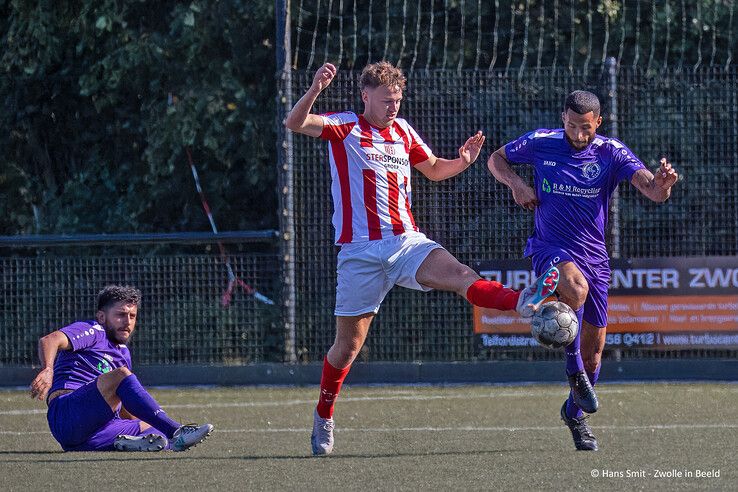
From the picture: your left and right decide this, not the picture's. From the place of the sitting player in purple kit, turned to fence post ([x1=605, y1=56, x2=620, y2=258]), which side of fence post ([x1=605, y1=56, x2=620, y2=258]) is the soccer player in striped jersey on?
right

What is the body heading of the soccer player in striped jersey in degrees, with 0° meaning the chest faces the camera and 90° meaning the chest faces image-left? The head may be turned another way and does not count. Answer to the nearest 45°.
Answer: approximately 315°

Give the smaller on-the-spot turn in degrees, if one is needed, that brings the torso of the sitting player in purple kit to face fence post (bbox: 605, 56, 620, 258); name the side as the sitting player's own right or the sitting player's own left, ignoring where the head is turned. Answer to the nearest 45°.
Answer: approximately 90° to the sitting player's own left

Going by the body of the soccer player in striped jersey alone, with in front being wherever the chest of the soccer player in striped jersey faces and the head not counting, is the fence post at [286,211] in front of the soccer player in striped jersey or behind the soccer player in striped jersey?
behind

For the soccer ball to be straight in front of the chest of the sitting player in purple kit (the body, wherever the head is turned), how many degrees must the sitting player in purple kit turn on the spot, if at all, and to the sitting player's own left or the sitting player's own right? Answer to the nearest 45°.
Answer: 0° — they already face it

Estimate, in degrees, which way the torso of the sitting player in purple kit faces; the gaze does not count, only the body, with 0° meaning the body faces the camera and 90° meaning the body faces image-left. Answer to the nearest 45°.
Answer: approximately 315°

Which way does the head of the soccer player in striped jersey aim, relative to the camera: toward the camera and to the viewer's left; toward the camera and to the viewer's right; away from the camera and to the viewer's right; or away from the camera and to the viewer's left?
toward the camera and to the viewer's right
